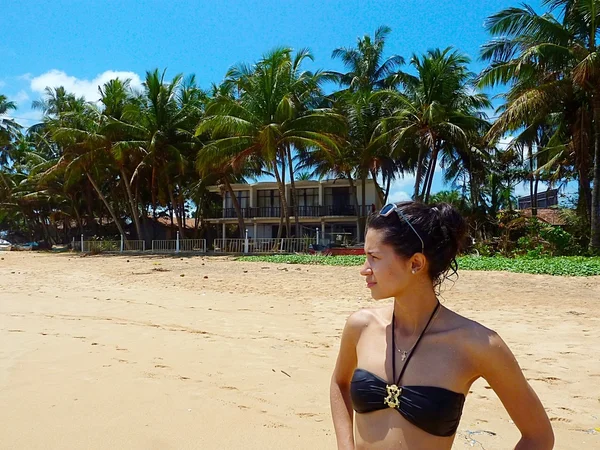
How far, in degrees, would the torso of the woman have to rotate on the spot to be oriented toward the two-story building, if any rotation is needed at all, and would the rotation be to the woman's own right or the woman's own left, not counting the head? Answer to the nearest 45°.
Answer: approximately 135° to the woman's own right

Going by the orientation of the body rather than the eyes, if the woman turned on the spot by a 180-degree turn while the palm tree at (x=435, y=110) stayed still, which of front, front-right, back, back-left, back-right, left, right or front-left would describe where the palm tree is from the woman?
front-left

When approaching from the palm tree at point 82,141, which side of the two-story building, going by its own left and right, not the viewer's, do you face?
right

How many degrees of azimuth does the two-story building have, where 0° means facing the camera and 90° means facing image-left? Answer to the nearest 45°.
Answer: approximately 0°

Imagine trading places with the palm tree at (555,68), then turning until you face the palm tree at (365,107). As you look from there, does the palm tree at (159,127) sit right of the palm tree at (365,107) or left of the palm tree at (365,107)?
left

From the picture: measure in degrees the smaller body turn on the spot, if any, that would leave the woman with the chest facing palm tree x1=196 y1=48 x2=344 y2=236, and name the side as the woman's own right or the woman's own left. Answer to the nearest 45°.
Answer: approximately 135° to the woman's own right

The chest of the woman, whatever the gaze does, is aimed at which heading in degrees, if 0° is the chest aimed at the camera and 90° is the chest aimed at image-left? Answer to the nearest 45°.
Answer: approximately 45°

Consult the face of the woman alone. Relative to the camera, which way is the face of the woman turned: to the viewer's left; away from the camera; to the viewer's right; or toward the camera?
to the viewer's left

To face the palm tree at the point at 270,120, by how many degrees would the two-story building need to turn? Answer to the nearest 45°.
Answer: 0° — it already faces it
